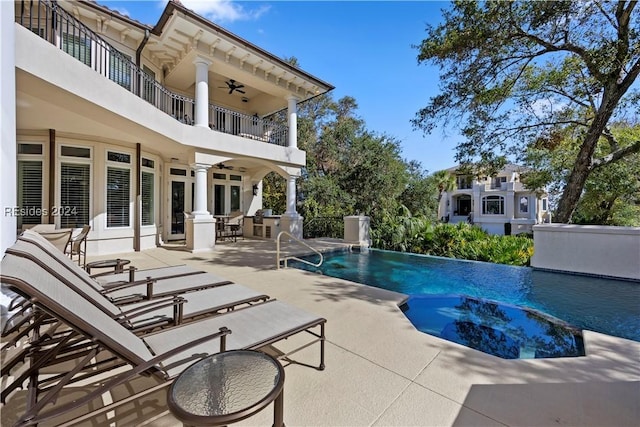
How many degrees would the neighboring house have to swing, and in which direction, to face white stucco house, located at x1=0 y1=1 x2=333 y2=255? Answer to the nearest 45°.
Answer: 0° — it already faces it

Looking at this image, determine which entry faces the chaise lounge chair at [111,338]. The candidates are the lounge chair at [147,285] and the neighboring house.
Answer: the neighboring house

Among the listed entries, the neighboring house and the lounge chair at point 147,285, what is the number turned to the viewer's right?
1

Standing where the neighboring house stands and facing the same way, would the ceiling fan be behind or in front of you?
in front

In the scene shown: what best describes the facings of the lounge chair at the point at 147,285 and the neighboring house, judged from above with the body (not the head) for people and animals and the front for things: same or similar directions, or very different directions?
very different directions

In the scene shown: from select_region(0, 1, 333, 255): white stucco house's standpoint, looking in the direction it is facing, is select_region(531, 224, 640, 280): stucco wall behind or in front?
in front

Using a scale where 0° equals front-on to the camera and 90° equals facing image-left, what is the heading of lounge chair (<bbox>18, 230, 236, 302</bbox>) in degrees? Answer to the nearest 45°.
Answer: approximately 270°

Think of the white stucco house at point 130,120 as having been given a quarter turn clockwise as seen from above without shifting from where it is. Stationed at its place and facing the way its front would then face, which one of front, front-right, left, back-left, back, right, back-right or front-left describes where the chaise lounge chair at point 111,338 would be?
front-left

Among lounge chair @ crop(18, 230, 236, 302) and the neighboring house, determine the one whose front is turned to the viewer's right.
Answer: the lounge chair

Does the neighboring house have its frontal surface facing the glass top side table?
yes

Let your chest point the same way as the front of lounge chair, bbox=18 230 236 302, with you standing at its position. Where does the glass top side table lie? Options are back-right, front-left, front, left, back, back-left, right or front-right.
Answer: right

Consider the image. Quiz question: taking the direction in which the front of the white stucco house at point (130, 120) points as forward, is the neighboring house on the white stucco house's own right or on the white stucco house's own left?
on the white stucco house's own left

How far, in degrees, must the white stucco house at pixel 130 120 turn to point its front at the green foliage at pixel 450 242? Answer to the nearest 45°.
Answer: approximately 45° to its left

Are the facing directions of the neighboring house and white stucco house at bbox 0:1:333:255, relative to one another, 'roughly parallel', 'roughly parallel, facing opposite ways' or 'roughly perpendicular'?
roughly perpendicular

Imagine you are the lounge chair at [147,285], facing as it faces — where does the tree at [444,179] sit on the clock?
The tree is roughly at 11 o'clock from the lounge chair.
